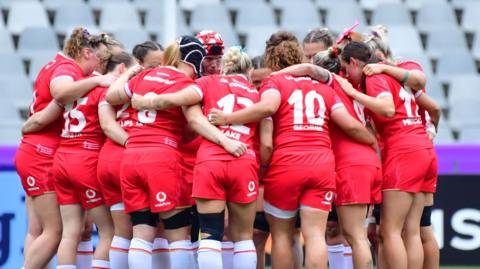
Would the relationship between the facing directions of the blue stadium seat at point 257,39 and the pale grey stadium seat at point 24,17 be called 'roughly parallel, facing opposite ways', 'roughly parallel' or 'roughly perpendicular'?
roughly parallel

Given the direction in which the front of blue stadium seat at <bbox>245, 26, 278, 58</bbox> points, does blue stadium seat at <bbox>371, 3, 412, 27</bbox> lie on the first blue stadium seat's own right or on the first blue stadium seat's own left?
on the first blue stadium seat's own left

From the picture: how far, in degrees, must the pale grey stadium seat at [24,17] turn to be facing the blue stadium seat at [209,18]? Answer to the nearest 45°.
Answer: approximately 90° to its left

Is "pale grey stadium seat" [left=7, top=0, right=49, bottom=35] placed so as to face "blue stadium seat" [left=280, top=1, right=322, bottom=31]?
no

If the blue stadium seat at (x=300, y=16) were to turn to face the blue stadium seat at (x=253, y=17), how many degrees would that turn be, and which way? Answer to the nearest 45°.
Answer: approximately 90° to its right

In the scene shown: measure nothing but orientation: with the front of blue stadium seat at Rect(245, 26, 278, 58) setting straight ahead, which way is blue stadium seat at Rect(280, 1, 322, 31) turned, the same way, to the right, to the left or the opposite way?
the same way

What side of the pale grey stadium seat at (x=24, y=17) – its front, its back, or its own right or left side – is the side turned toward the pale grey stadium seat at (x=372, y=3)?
left

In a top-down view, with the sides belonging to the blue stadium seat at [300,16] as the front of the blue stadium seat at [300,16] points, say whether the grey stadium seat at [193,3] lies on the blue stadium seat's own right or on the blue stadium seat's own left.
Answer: on the blue stadium seat's own right

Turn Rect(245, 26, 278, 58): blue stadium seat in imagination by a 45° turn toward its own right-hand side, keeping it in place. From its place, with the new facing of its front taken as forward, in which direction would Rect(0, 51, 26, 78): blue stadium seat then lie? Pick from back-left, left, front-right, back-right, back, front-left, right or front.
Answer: front-right

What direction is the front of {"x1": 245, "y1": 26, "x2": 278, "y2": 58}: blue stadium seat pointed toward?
toward the camera

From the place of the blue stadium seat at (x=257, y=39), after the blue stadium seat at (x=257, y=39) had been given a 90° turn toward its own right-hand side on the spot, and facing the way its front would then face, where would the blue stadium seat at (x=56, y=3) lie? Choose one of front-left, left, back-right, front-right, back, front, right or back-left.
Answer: front

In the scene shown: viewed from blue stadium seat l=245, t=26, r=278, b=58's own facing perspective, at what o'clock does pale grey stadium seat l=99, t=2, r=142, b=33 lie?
pale grey stadium seat l=99, t=2, r=142, b=33 is roughly at 3 o'clock from blue stadium seat l=245, t=26, r=278, b=58.

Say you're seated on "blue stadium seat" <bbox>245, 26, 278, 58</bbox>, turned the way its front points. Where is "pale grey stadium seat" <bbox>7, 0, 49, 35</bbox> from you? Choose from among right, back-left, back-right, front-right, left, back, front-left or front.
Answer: right

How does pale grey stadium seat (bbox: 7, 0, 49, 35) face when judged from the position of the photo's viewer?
facing the viewer

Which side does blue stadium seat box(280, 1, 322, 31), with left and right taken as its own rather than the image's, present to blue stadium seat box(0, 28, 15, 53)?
right
